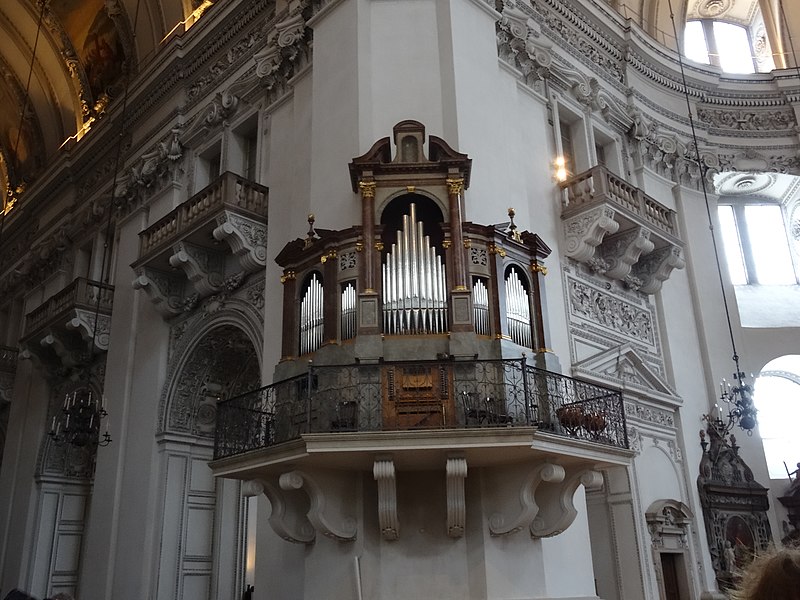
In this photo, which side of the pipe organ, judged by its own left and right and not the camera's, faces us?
front

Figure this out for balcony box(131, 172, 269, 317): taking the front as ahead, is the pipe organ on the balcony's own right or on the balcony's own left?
on the balcony's own left

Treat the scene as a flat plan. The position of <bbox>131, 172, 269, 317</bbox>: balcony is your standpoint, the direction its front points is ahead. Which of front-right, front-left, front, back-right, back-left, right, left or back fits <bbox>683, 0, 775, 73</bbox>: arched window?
back-left

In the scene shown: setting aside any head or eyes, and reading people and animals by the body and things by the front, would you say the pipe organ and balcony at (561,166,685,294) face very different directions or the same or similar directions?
same or similar directions

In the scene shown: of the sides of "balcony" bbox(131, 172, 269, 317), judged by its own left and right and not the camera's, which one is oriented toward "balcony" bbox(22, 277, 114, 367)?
right

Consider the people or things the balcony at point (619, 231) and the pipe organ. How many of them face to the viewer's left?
0

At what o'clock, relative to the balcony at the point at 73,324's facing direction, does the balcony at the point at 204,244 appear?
the balcony at the point at 204,244 is roughly at 10 o'clock from the balcony at the point at 73,324.

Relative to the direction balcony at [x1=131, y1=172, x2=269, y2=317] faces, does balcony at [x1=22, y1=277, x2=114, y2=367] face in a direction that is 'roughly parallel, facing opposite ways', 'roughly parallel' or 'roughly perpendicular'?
roughly parallel

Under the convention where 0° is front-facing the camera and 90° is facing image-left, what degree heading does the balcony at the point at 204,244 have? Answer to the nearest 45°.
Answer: approximately 45°
